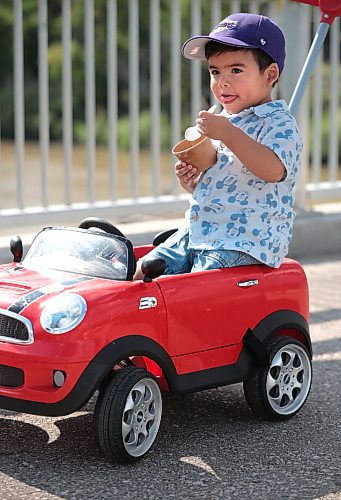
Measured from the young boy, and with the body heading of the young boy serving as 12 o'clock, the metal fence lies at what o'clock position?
The metal fence is roughly at 4 o'clock from the young boy.

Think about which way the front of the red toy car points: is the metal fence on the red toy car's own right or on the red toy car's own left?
on the red toy car's own right

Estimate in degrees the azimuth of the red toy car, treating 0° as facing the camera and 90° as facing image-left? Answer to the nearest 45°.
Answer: approximately 45°

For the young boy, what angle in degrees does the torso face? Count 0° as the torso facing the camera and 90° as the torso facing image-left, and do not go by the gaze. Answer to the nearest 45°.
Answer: approximately 45°
